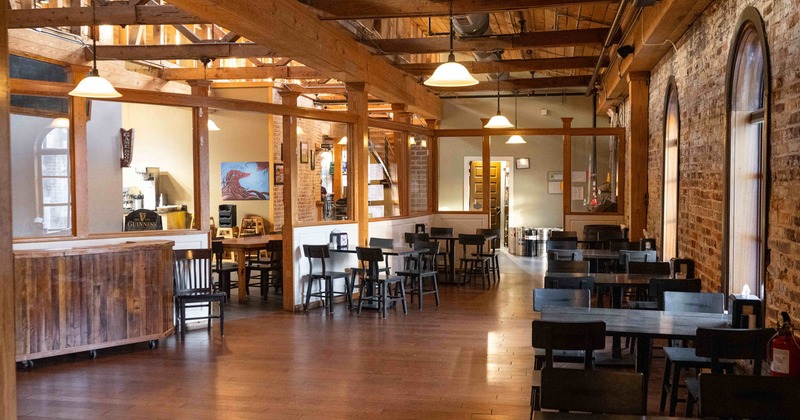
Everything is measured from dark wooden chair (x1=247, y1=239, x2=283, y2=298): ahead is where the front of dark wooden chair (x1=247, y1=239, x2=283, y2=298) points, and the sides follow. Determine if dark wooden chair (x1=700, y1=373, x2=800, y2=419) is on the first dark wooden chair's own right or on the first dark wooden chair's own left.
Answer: on the first dark wooden chair's own left

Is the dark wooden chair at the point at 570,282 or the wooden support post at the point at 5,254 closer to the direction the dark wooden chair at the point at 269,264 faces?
the wooden support post

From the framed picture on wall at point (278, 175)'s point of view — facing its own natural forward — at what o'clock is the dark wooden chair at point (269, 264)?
The dark wooden chair is roughly at 12 o'clock from the framed picture on wall.

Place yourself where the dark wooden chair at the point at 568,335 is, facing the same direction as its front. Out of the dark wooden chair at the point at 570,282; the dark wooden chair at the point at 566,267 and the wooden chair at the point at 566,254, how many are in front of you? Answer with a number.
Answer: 3

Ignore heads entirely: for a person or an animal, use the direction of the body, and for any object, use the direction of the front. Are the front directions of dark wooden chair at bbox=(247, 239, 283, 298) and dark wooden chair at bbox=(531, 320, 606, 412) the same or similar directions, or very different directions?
very different directions

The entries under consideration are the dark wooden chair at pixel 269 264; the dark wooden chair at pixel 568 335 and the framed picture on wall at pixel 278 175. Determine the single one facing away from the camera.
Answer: the dark wooden chair at pixel 568 335

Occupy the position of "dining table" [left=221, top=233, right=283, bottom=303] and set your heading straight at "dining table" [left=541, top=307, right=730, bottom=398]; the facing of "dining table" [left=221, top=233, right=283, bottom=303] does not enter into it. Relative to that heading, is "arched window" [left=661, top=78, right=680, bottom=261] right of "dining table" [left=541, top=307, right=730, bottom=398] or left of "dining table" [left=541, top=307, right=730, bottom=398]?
left

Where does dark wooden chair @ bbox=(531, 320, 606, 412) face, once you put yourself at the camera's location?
facing away from the viewer

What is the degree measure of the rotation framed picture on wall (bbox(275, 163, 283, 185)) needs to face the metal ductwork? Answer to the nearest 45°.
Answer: approximately 45° to its left

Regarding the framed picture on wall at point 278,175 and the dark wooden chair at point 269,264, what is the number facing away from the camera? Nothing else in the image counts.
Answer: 0

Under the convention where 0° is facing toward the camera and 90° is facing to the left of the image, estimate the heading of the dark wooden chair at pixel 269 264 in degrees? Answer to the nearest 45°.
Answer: approximately 45°
